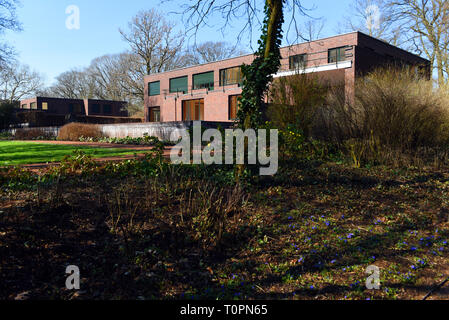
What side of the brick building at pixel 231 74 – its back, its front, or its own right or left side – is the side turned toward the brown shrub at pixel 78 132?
front

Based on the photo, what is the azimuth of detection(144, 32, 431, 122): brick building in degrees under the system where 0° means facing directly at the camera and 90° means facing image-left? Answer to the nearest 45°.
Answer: approximately 45°

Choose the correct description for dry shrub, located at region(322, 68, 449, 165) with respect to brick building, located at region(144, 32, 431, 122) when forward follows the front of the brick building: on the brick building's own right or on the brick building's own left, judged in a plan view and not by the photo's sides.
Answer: on the brick building's own left

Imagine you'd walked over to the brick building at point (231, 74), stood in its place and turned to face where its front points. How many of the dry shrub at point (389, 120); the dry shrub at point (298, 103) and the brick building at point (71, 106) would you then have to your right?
1

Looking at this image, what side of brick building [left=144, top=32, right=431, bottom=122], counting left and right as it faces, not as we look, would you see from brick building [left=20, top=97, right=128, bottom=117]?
right
